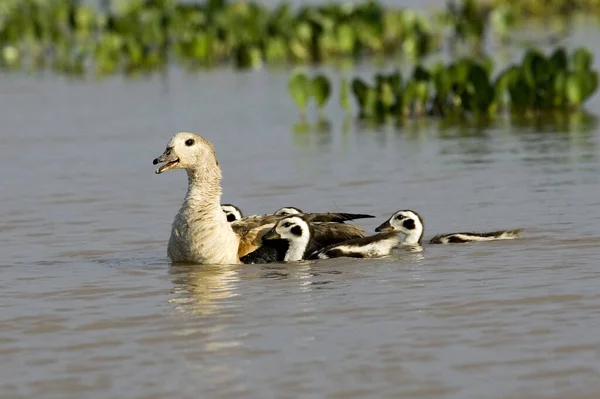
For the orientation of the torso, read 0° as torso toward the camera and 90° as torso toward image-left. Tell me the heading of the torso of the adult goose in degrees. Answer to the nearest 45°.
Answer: approximately 90°
